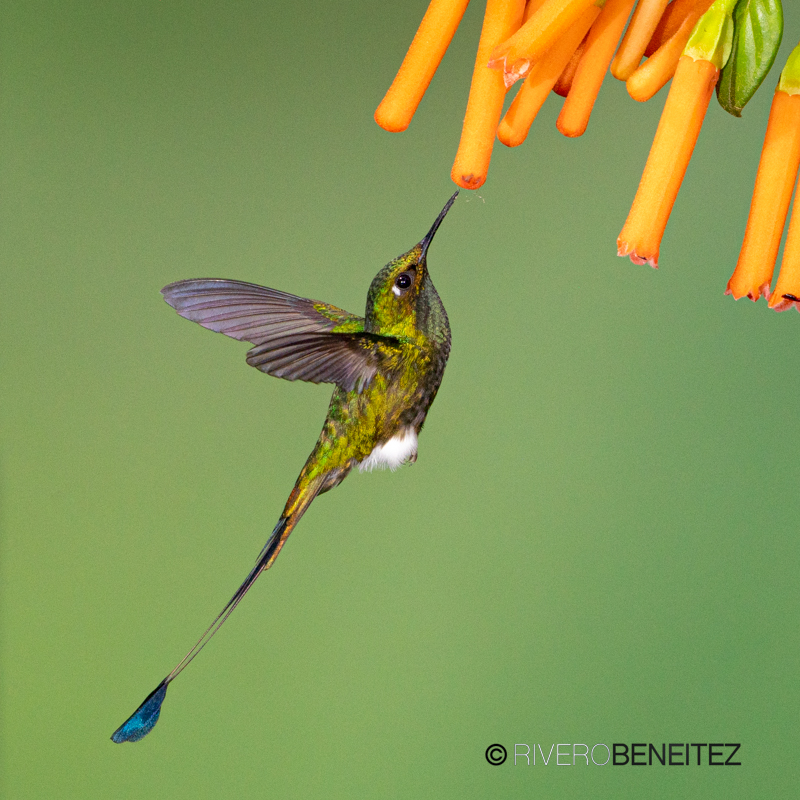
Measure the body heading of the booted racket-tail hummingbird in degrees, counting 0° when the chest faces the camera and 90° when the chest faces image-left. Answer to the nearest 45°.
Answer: approximately 270°
